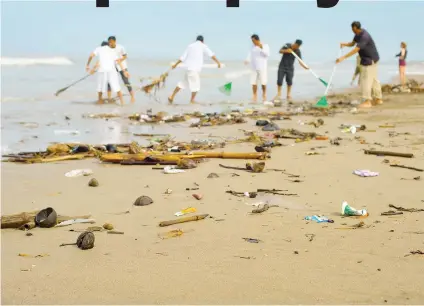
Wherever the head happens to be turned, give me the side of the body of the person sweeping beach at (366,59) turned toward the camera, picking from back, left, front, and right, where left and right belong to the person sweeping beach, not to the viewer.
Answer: left

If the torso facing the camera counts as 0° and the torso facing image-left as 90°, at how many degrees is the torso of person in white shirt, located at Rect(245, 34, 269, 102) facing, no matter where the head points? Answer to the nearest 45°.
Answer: approximately 0°

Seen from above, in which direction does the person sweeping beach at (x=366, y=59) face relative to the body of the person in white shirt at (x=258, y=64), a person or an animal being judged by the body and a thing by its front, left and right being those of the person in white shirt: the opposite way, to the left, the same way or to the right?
to the right

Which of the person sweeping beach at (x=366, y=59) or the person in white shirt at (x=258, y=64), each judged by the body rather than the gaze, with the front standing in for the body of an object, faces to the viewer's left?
the person sweeping beach

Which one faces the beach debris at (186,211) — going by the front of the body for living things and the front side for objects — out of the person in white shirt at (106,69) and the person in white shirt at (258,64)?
the person in white shirt at (258,64)

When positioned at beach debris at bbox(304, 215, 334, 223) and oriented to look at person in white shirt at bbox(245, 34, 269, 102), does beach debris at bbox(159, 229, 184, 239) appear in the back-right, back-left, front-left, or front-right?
back-left
